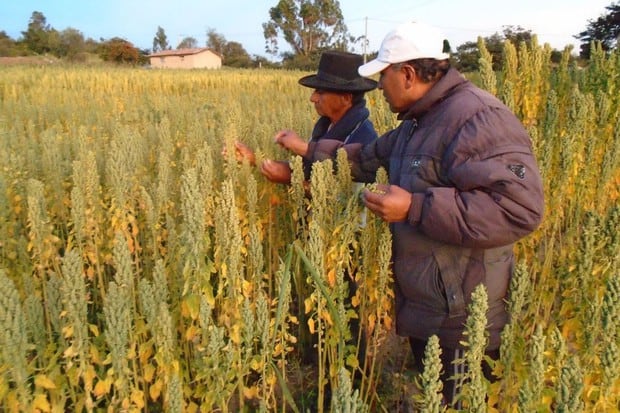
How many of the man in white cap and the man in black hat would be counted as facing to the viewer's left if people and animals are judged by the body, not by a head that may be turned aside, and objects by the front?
2

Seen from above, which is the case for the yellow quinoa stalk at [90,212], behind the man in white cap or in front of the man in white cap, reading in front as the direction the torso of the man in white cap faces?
in front

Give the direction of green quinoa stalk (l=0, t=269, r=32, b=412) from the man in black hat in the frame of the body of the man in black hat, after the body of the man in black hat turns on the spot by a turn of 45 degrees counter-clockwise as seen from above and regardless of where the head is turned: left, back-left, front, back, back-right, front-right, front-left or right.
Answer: front

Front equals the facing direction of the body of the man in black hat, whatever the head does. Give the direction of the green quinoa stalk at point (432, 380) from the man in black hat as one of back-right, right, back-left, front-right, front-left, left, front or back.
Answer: left

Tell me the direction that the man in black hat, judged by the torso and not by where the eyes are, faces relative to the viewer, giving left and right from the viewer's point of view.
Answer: facing to the left of the viewer

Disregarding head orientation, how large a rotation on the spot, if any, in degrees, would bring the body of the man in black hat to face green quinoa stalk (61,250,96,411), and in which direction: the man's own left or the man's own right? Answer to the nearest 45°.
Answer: approximately 45° to the man's own left

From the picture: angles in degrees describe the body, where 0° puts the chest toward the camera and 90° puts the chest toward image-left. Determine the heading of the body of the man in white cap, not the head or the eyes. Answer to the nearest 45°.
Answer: approximately 90°

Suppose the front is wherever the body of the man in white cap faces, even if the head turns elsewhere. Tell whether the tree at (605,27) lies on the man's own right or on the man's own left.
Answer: on the man's own right

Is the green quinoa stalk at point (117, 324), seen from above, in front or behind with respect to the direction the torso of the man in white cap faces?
in front

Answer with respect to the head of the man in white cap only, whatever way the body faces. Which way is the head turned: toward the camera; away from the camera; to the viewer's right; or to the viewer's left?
to the viewer's left
